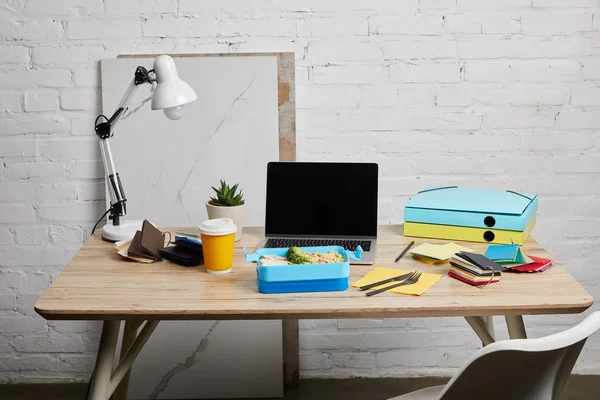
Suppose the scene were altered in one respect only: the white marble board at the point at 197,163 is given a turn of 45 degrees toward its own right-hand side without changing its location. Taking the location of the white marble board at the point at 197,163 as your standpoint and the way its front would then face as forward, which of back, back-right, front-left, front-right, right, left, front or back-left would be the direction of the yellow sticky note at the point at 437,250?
left

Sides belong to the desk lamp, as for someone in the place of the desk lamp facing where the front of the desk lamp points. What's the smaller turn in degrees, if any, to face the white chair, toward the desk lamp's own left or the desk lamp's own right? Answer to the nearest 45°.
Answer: approximately 45° to the desk lamp's own right

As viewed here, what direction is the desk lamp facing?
to the viewer's right

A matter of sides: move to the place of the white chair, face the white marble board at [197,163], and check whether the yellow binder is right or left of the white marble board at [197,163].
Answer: right

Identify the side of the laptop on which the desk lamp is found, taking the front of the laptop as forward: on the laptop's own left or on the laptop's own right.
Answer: on the laptop's own right

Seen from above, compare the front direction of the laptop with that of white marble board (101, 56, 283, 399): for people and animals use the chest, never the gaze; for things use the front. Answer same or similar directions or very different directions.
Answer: same or similar directions

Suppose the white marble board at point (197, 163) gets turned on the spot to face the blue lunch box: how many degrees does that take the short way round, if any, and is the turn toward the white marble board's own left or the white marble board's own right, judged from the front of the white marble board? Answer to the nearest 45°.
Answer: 0° — it already faces it

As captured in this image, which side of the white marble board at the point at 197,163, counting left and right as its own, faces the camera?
front

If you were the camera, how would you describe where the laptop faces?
facing the viewer

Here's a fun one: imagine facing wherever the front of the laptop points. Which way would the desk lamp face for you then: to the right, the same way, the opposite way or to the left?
to the left

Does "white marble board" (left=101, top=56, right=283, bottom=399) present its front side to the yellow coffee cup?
yes

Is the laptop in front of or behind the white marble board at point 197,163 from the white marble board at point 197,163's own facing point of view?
in front

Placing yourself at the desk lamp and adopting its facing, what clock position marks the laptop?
The laptop is roughly at 12 o'clock from the desk lamp.

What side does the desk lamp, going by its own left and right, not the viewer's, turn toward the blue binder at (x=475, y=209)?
front
